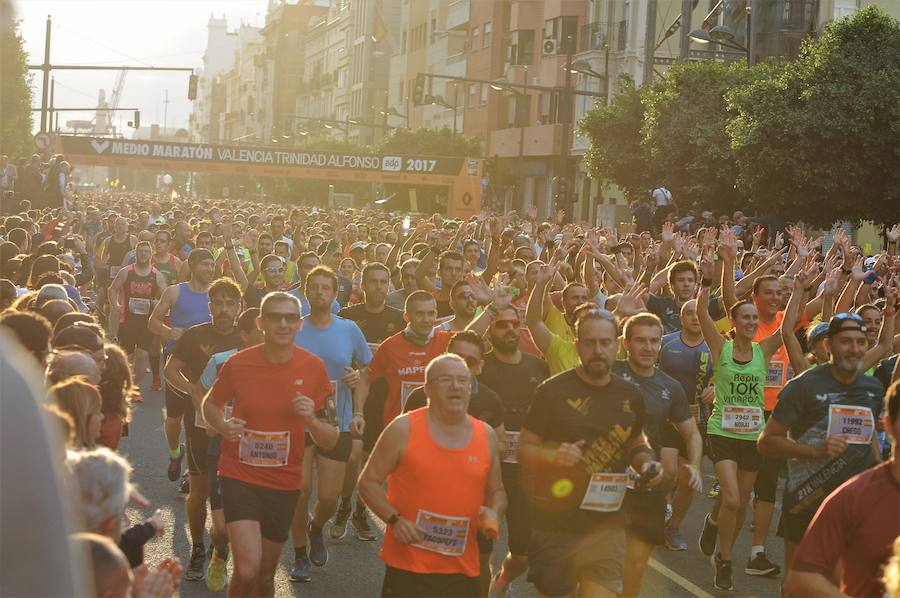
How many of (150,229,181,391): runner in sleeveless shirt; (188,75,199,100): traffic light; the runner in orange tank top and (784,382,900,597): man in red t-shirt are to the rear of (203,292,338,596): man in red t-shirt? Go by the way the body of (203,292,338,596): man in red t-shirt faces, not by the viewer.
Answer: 2

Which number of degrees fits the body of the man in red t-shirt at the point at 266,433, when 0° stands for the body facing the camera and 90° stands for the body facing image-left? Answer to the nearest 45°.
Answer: approximately 0°

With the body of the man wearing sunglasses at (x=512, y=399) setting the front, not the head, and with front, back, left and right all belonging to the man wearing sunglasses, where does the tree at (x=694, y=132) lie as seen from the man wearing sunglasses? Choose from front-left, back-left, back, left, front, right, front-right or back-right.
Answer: back

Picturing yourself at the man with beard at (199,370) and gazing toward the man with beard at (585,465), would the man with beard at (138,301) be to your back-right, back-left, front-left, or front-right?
back-left

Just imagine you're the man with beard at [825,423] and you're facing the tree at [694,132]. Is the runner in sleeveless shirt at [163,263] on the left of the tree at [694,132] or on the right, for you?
left

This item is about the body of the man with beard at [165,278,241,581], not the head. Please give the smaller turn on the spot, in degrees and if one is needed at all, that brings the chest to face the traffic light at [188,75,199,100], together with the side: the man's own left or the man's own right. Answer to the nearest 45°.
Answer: approximately 180°

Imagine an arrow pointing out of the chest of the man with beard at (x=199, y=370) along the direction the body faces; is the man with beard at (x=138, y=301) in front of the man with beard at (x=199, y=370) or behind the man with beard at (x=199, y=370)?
behind

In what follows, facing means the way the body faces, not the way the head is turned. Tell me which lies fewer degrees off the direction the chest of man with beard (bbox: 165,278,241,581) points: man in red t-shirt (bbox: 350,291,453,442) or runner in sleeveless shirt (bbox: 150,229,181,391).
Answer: the man in red t-shirt

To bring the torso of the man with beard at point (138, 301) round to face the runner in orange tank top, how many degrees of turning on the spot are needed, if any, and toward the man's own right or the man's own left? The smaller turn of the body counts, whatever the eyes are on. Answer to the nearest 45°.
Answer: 0° — they already face them

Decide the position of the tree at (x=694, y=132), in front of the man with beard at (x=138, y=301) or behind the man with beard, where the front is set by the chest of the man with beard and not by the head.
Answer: behind
